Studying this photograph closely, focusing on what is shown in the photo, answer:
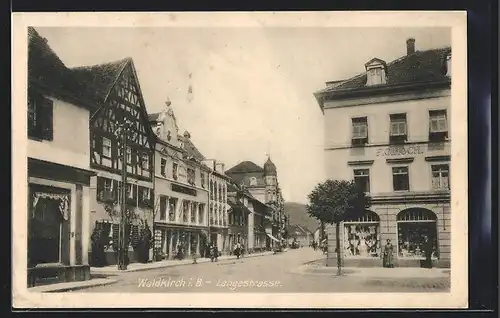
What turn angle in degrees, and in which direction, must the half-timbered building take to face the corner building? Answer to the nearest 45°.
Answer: approximately 45° to its left

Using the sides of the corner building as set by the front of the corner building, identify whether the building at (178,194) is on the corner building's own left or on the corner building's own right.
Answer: on the corner building's own right

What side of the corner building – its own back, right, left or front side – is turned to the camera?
front

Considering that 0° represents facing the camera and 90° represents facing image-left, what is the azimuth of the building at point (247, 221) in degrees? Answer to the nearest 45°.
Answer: approximately 315°

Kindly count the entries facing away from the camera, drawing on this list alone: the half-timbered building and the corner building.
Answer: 0
